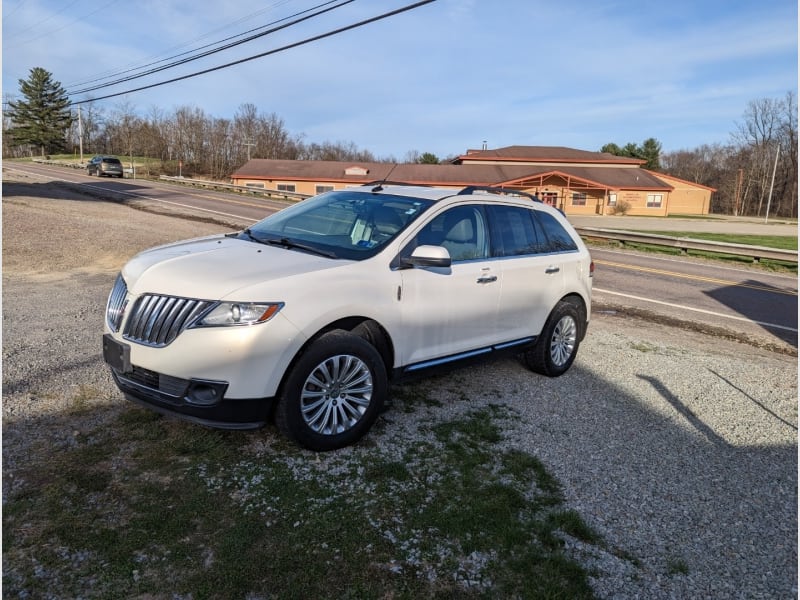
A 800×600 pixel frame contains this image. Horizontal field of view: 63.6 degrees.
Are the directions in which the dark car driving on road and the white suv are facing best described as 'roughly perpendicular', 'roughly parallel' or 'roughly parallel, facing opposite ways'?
roughly perpendicular

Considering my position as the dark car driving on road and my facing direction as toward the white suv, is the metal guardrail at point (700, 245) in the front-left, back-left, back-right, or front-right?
front-left

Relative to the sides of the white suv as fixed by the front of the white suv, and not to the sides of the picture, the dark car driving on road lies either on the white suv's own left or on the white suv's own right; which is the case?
on the white suv's own right

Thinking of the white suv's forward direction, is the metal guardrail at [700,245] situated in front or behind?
behind

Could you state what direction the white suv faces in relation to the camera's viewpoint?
facing the viewer and to the left of the viewer

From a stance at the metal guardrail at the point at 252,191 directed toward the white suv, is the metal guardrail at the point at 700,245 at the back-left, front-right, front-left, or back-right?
front-left

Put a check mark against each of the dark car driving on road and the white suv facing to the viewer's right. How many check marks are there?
0

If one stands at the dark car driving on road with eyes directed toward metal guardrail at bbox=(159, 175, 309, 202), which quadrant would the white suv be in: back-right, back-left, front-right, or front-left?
front-right

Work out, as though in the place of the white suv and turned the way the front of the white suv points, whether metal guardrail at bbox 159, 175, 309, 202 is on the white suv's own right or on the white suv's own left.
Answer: on the white suv's own right
